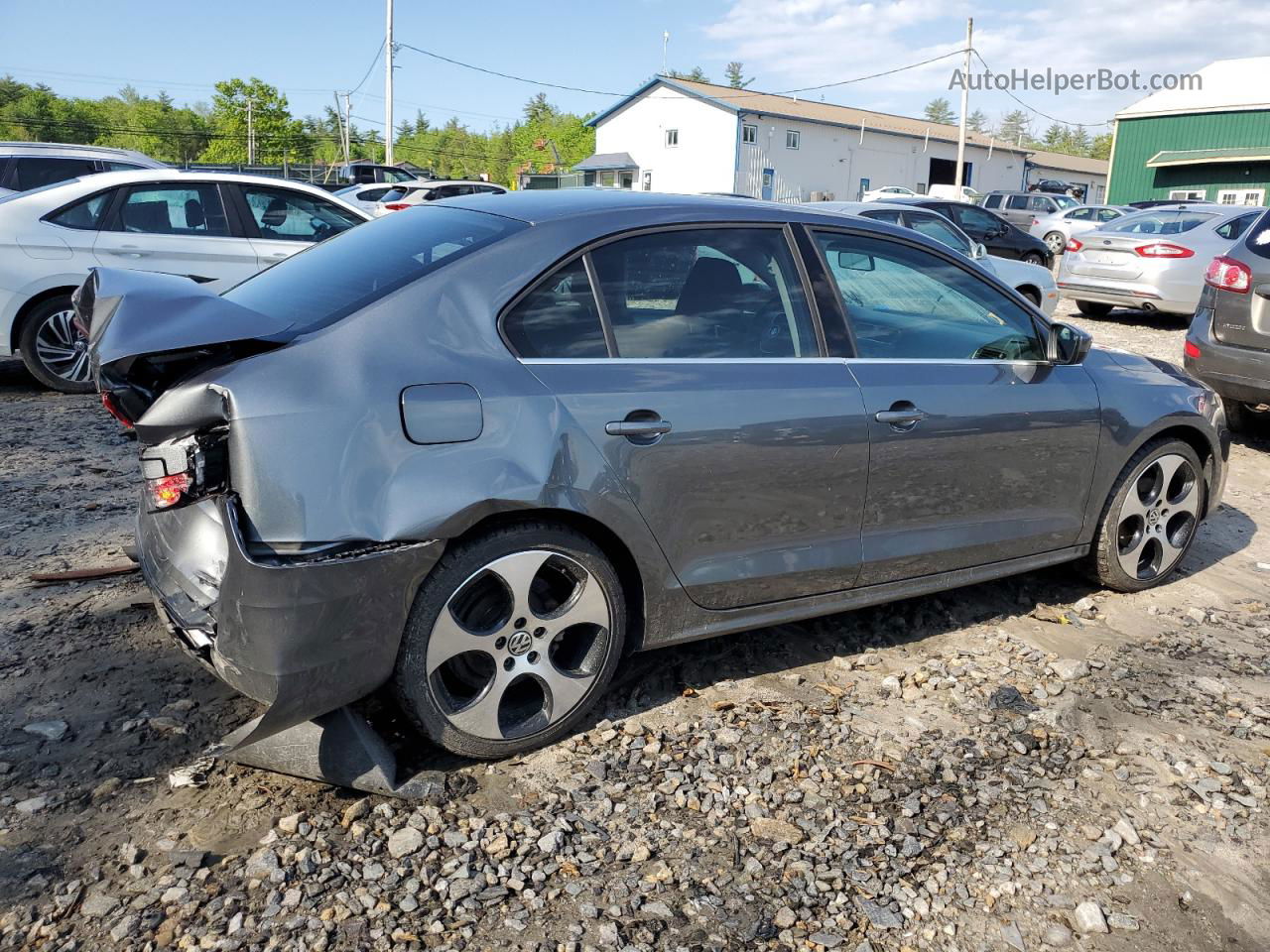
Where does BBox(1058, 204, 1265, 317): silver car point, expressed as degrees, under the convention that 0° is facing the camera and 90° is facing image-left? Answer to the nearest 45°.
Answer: approximately 225°

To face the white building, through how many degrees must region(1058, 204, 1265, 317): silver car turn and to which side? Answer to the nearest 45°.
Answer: approximately 90° to its left

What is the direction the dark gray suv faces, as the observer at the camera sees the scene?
facing away from the viewer and to the right of the viewer

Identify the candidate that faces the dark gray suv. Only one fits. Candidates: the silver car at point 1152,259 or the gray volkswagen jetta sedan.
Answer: the gray volkswagen jetta sedan

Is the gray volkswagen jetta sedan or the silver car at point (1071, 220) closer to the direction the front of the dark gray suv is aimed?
the silver car

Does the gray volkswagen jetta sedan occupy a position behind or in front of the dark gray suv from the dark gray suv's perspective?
behind

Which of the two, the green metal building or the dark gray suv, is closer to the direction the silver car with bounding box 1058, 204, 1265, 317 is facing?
the green metal building

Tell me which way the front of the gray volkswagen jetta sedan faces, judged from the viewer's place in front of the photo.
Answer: facing away from the viewer and to the right of the viewer

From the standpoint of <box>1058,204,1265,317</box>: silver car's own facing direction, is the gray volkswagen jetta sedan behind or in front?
behind

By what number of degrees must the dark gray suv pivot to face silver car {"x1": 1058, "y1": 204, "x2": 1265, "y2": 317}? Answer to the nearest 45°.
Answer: approximately 45° to its left
